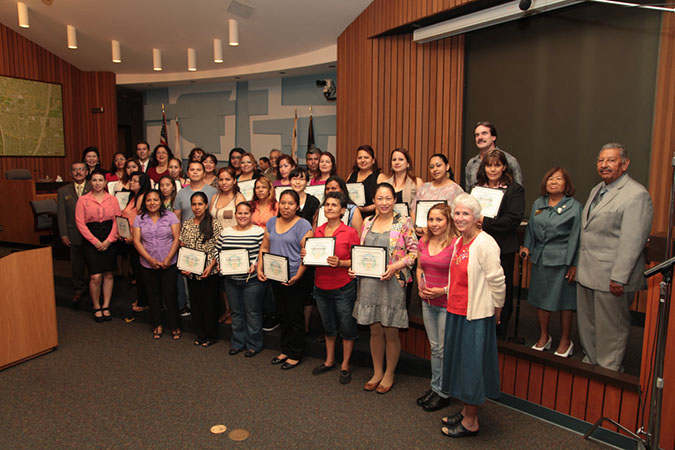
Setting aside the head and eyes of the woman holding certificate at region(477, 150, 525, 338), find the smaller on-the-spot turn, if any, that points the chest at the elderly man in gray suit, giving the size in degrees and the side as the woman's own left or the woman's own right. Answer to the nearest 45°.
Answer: approximately 135° to the woman's own left

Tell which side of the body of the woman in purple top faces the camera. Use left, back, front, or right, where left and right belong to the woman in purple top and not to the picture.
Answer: front

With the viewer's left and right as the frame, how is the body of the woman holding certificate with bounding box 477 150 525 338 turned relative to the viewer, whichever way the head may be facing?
facing the viewer and to the left of the viewer

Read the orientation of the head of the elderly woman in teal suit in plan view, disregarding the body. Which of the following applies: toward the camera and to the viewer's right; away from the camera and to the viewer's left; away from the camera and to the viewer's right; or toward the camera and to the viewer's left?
toward the camera and to the viewer's left

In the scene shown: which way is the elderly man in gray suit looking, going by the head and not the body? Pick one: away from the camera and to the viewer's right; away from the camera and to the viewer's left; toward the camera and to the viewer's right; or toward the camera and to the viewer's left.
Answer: toward the camera and to the viewer's left

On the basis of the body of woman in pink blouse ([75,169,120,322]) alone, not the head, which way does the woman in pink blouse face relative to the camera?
toward the camera

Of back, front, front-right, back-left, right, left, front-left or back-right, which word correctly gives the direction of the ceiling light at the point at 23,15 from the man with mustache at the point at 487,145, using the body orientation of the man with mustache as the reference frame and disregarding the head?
front-right

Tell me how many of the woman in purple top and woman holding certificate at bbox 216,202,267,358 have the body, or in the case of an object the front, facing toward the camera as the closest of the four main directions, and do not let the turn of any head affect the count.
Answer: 2

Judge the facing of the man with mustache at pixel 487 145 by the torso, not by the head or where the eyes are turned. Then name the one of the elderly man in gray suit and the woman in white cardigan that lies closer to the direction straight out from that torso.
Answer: the woman in white cardigan

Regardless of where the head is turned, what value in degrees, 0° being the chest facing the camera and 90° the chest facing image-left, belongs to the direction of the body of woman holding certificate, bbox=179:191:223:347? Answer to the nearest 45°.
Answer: approximately 45°

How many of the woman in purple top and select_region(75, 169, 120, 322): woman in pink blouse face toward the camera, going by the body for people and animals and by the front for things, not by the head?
2

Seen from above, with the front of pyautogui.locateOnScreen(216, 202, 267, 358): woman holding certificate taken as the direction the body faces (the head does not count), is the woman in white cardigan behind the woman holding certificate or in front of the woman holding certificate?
in front

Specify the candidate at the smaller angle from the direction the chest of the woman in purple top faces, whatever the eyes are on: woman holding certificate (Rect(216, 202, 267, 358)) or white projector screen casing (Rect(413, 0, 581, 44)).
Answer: the woman holding certificate

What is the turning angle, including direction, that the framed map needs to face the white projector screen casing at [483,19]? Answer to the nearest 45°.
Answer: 0° — it already faces it
